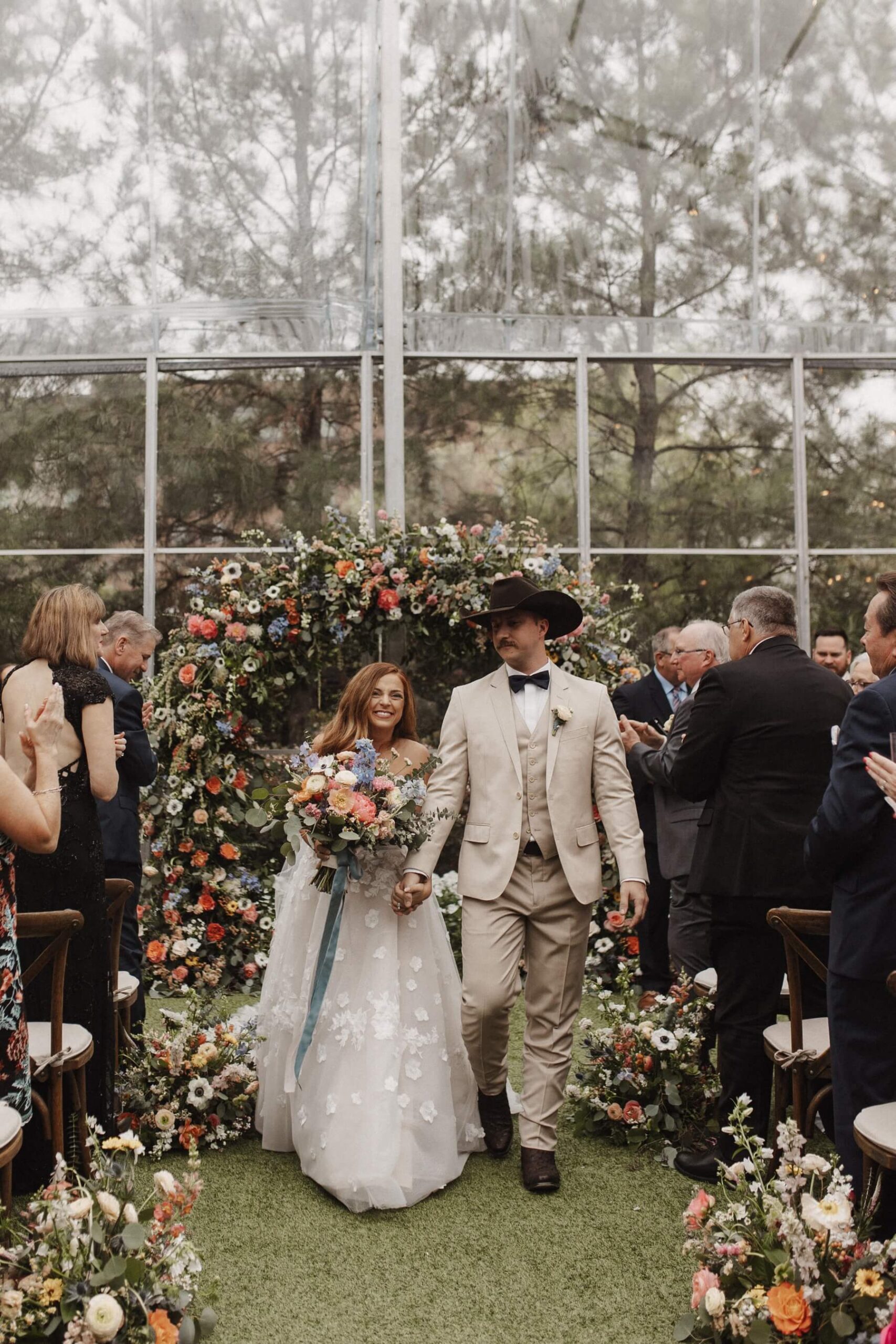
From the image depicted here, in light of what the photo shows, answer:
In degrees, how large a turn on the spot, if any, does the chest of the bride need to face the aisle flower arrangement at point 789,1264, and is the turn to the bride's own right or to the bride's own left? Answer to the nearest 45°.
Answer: approximately 45° to the bride's own left

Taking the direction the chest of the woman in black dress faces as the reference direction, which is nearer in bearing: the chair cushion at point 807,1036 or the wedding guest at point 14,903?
the chair cushion

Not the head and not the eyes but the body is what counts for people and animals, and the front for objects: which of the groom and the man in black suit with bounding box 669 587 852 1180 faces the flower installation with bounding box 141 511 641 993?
the man in black suit

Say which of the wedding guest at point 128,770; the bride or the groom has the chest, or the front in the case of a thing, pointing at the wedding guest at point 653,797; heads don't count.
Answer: the wedding guest at point 128,770

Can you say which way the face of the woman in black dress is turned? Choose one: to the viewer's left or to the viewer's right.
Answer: to the viewer's right

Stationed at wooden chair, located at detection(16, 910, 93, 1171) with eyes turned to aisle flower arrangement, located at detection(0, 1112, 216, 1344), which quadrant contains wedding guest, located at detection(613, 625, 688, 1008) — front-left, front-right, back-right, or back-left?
back-left

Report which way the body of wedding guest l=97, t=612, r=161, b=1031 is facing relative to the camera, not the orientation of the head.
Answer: to the viewer's right

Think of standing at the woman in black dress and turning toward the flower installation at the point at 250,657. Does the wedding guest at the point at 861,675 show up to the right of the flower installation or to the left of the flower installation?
right

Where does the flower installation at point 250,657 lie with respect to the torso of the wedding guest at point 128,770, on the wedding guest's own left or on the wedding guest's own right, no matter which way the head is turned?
on the wedding guest's own left

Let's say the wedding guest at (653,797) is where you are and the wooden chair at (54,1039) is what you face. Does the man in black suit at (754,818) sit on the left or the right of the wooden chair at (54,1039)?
left

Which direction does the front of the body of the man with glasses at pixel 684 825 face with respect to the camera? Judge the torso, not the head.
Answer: to the viewer's left

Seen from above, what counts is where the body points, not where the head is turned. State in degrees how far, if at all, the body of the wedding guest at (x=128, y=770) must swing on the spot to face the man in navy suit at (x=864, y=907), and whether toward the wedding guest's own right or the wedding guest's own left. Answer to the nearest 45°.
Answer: approximately 45° to the wedding guest's own right

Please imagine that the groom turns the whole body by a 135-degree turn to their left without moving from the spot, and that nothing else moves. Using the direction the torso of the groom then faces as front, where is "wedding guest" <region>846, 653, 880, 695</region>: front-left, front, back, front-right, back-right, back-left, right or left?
front

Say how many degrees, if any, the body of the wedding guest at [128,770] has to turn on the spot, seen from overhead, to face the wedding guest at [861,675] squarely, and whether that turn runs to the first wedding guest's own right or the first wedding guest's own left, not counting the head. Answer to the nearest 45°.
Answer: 0° — they already face them
